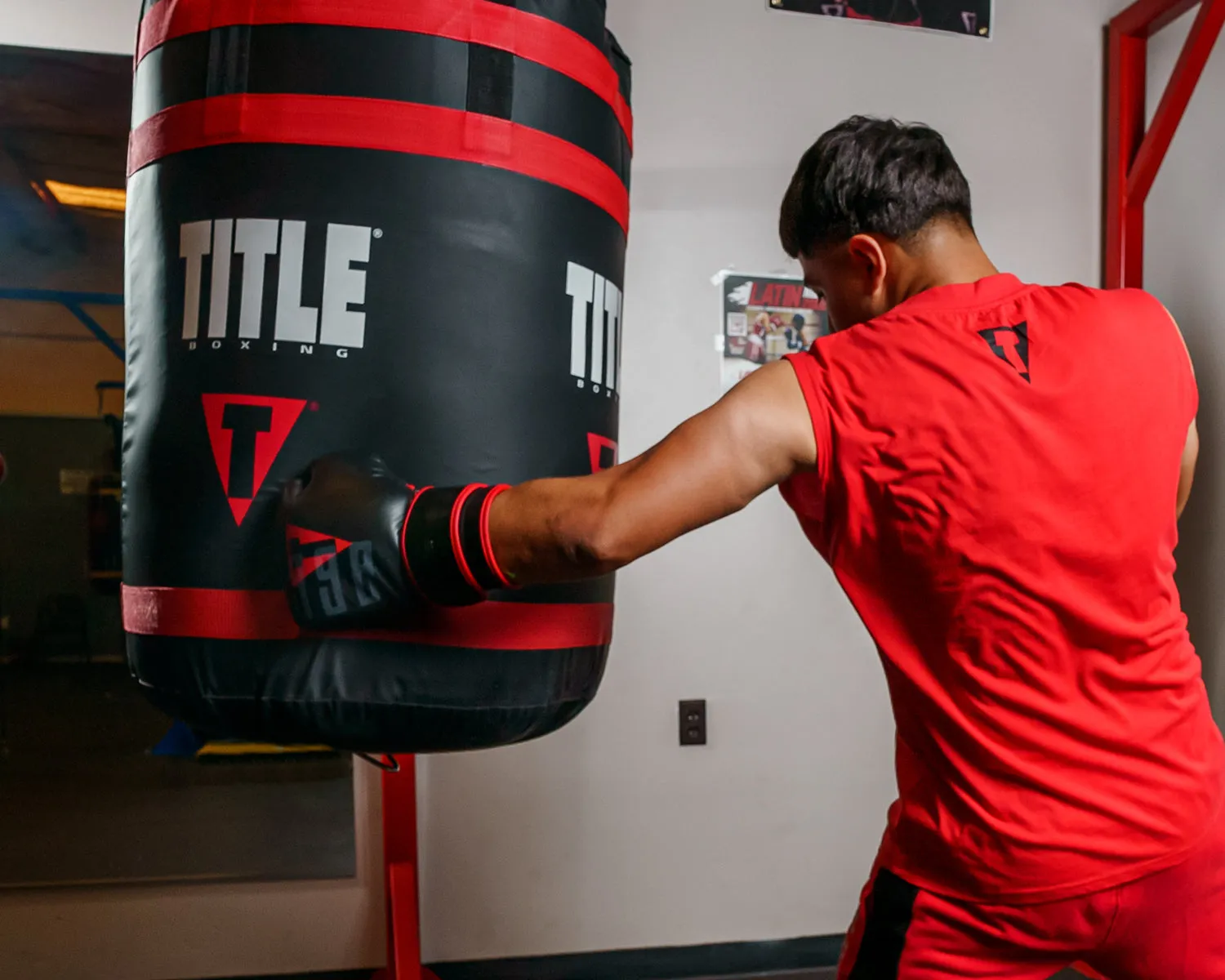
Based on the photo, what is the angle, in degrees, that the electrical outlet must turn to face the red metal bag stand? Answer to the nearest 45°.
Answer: approximately 45° to its right

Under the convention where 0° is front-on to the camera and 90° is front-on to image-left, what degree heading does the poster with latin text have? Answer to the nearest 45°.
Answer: approximately 0°

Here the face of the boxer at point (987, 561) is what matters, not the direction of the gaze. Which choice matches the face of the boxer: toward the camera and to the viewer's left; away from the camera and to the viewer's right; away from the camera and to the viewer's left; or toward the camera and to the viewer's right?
away from the camera and to the viewer's left

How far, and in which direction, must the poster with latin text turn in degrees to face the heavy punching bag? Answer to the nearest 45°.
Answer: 0° — it already faces it

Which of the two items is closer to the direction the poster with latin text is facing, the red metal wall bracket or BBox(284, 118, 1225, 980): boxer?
the boxer

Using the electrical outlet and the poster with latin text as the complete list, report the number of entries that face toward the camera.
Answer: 2

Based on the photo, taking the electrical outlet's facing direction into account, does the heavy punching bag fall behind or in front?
in front

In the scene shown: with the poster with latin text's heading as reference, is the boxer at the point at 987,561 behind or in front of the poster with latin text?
in front
